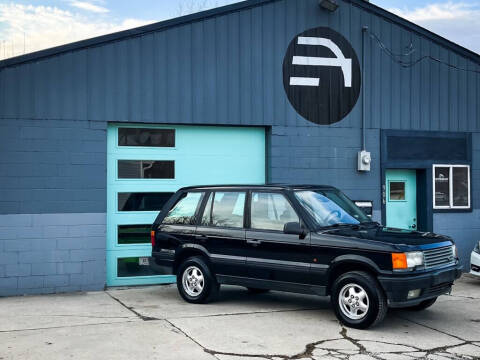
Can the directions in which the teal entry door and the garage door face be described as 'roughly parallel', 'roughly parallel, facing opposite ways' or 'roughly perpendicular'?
roughly parallel

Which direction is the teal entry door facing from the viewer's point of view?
toward the camera

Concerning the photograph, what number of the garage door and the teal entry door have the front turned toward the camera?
2

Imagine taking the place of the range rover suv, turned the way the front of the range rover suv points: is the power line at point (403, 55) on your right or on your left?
on your left

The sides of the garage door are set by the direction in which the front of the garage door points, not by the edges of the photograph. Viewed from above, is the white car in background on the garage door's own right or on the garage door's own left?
on the garage door's own left

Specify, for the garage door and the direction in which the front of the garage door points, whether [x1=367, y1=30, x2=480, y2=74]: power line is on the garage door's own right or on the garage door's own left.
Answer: on the garage door's own left

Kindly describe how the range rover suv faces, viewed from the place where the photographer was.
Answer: facing the viewer and to the right of the viewer

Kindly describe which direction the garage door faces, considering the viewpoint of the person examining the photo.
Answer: facing the viewer
